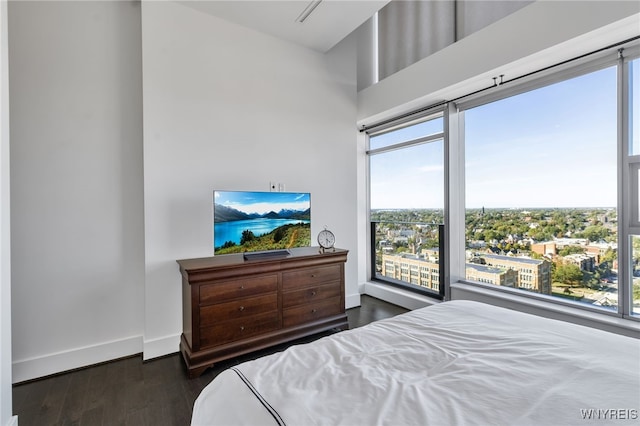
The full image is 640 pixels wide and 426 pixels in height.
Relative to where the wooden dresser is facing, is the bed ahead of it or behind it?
ahead

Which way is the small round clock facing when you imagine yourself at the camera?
facing the viewer and to the right of the viewer

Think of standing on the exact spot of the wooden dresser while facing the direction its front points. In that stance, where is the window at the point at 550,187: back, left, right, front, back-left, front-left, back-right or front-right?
front-left

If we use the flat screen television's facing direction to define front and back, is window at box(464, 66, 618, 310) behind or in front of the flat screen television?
in front

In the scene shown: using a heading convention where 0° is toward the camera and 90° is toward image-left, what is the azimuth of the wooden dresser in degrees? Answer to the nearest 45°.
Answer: approximately 315°

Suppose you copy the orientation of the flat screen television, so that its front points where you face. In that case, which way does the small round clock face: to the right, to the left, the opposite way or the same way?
the same way

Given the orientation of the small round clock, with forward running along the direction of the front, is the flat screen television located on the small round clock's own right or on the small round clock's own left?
on the small round clock's own right
